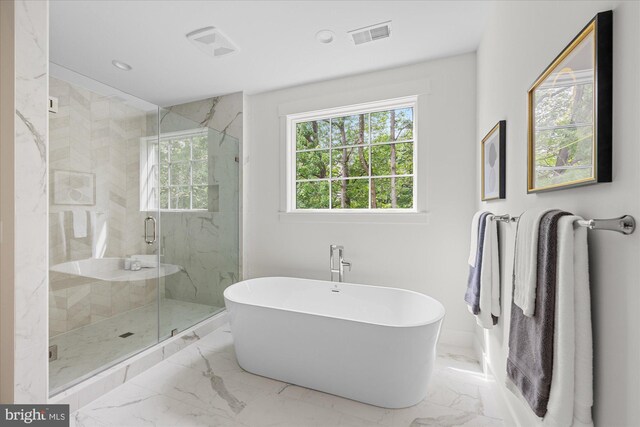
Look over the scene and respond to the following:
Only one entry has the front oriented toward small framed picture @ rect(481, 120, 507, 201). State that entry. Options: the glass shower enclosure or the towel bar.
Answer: the glass shower enclosure

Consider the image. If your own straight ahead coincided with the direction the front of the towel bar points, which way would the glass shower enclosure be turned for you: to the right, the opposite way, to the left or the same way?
the opposite way

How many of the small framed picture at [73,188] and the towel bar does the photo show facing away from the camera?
0

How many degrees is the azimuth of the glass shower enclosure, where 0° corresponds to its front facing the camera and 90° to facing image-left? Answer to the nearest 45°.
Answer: approximately 315°

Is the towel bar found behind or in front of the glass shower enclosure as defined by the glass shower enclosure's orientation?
in front

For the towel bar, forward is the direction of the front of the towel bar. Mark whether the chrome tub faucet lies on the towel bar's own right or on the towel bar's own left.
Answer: on the towel bar's own right

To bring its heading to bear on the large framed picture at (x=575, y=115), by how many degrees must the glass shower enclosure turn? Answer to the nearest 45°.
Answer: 0° — it already faces it

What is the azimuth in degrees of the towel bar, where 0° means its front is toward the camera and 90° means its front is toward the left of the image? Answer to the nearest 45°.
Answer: approximately 45°

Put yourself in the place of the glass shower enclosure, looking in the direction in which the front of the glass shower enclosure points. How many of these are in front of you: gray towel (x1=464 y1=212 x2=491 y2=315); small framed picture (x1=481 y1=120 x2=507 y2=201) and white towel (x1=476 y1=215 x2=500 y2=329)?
3

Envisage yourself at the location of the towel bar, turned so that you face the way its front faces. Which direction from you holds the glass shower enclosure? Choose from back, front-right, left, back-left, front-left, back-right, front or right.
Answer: front-right

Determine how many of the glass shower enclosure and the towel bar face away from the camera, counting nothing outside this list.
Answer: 0
